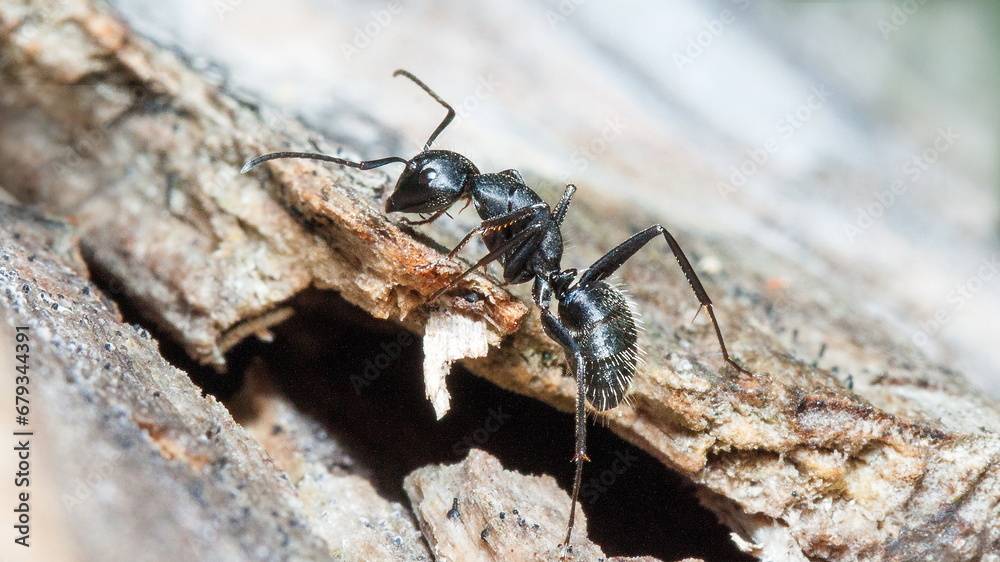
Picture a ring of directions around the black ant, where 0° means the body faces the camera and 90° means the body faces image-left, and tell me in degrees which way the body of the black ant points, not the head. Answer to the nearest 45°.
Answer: approximately 90°
